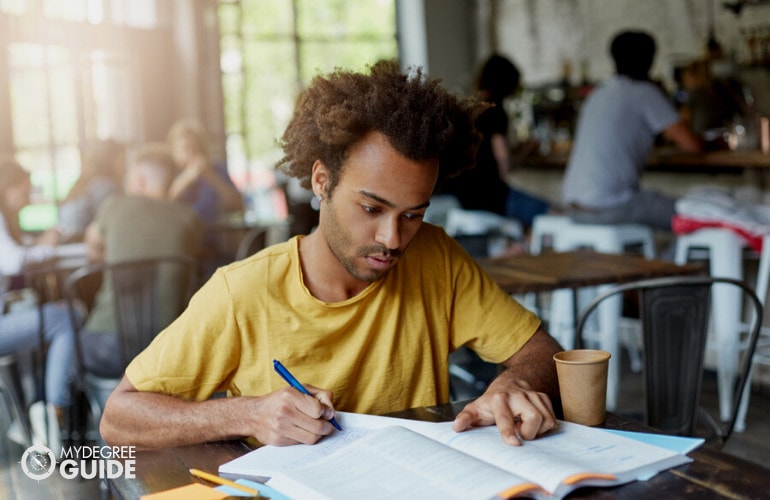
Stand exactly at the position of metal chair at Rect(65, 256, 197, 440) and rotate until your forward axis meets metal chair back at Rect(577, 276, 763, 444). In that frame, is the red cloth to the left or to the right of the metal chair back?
left

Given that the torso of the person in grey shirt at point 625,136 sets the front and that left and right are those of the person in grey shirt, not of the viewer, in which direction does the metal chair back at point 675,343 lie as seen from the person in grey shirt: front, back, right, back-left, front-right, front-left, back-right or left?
back-right

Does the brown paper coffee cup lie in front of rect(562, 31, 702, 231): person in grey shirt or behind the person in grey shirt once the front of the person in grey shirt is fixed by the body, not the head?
behind

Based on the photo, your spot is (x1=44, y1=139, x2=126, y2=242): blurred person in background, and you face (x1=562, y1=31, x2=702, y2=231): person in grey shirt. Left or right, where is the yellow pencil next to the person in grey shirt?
right

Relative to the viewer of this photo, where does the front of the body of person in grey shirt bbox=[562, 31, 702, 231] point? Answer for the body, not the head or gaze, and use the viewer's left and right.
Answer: facing away from the viewer and to the right of the viewer

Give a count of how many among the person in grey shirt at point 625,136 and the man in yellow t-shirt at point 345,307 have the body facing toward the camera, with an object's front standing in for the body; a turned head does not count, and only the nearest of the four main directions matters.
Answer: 1

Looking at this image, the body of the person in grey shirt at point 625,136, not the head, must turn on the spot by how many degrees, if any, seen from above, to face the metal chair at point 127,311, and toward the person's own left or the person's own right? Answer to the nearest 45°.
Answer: approximately 180°

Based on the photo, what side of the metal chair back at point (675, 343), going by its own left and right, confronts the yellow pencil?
front

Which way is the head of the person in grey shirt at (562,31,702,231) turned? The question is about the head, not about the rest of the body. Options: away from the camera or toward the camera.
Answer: away from the camera

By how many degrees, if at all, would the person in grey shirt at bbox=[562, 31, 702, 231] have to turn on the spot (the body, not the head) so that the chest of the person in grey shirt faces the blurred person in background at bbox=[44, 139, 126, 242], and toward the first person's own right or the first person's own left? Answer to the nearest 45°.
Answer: approximately 135° to the first person's own left
